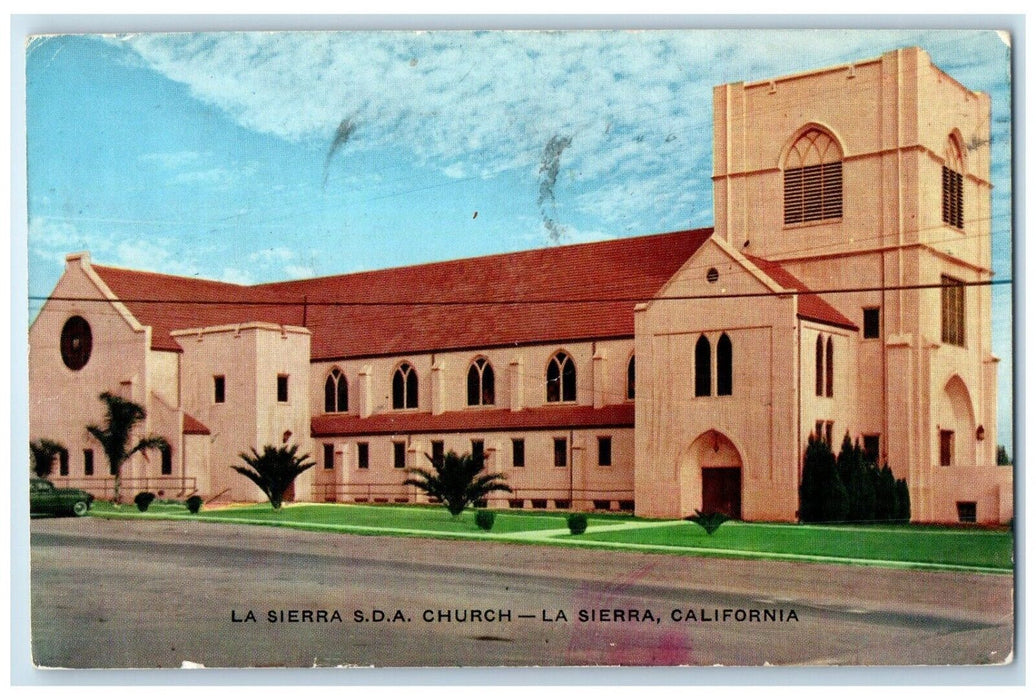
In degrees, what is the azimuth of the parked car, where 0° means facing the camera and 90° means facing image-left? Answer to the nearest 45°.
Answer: approximately 270°

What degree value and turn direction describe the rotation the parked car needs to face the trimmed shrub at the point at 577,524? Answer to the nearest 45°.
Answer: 0° — it already faces it
